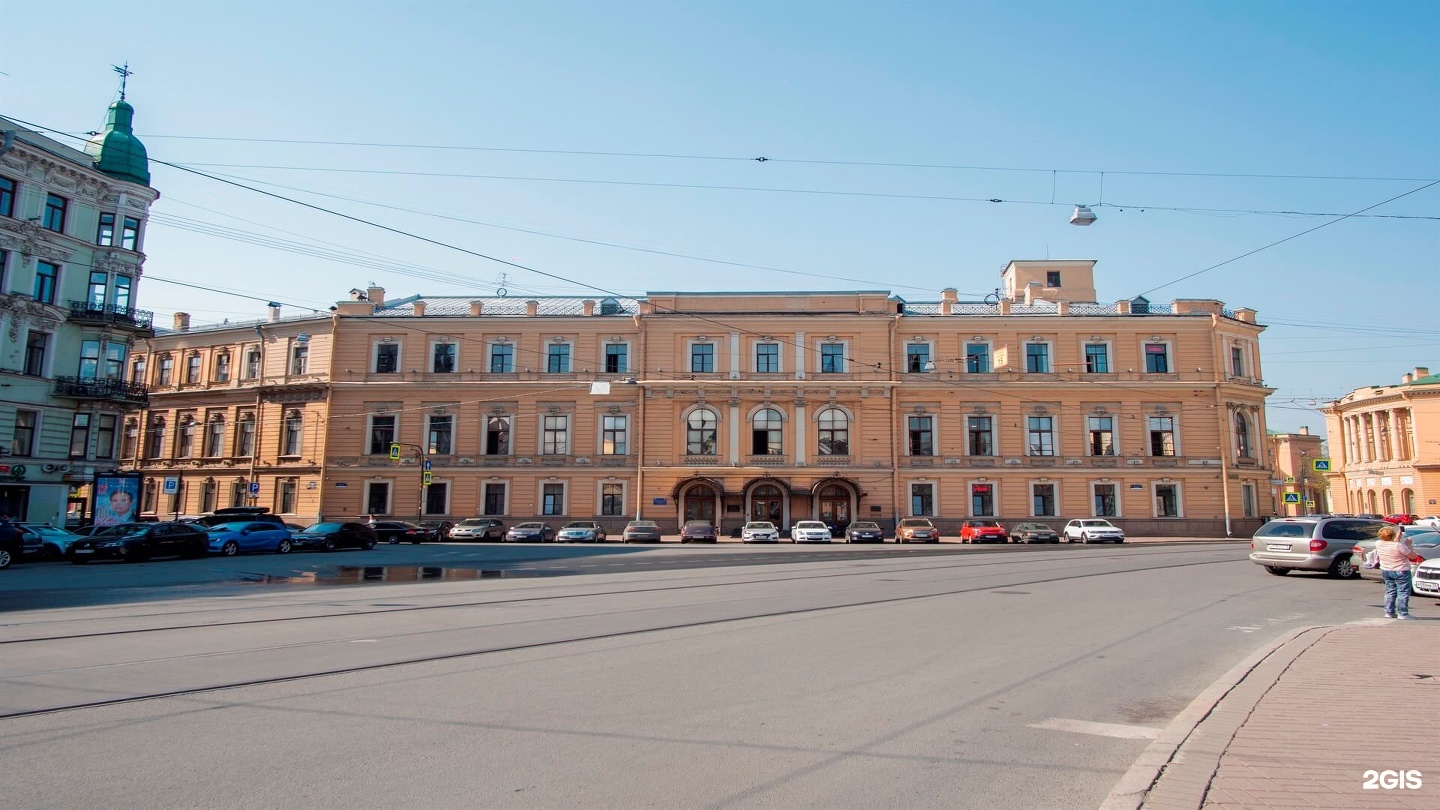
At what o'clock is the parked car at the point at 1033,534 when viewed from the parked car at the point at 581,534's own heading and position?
the parked car at the point at 1033,534 is roughly at 8 o'clock from the parked car at the point at 581,534.

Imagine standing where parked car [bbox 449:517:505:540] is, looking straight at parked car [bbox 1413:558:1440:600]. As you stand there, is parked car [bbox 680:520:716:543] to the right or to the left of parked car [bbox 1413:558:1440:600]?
left

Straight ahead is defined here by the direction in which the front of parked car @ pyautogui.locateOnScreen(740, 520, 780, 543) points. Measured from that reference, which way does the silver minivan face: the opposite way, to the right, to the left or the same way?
to the left

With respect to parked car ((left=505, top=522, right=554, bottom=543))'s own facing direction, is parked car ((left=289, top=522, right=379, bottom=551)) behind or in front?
in front

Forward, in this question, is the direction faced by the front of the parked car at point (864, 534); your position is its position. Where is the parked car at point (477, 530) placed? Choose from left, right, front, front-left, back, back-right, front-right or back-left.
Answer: right

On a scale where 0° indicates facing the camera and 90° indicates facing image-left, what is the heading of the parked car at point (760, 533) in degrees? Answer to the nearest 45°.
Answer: approximately 0°

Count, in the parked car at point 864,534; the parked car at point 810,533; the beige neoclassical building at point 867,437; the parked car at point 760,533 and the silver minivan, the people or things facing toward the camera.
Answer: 4

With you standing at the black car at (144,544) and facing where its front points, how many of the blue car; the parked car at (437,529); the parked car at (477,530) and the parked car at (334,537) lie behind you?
4

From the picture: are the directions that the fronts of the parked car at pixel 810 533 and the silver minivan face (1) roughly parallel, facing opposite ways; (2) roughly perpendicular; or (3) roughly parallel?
roughly perpendicular

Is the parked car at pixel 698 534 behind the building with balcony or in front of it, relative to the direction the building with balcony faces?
in front
